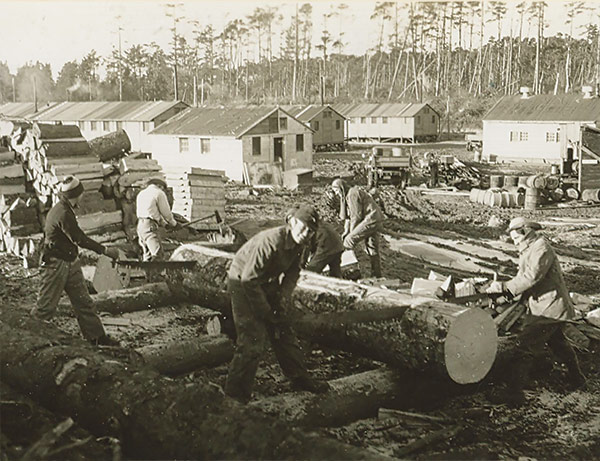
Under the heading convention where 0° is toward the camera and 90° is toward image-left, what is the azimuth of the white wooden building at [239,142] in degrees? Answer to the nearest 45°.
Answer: approximately 315°

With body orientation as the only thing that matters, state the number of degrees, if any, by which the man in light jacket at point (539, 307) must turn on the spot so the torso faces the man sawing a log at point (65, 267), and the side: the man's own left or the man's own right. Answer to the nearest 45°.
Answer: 0° — they already face them

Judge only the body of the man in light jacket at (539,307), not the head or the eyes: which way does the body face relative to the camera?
to the viewer's left

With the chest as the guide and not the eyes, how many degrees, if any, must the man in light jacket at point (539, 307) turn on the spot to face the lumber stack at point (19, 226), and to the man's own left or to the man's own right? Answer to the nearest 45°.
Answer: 0° — they already face it

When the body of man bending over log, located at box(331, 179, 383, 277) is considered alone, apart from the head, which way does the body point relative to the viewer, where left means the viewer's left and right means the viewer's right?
facing to the left of the viewer

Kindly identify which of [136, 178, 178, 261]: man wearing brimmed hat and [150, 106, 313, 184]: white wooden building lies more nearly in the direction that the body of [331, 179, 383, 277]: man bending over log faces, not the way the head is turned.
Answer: the man wearing brimmed hat

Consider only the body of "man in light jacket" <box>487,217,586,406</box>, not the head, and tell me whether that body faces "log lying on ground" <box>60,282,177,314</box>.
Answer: yes

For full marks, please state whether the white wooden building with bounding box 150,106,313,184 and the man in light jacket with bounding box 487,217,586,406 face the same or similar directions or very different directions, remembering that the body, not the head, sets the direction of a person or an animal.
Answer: very different directions
